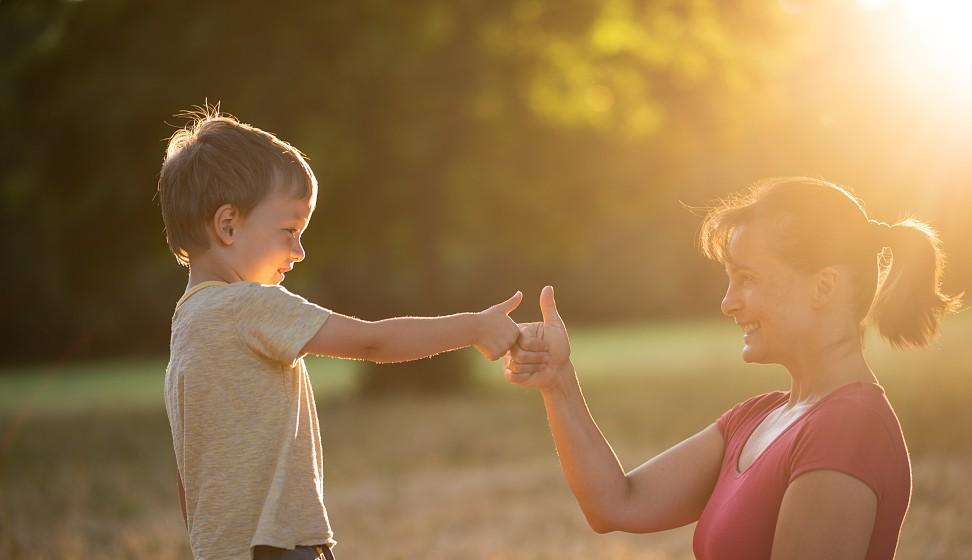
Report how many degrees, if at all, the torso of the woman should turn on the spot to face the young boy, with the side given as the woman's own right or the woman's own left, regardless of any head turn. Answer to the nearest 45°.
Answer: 0° — they already face them

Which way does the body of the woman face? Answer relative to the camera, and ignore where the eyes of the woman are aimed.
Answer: to the viewer's left

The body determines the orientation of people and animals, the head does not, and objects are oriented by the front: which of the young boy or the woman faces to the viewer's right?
the young boy

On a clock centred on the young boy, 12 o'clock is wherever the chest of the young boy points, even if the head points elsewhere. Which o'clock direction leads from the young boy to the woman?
The woman is roughly at 12 o'clock from the young boy.

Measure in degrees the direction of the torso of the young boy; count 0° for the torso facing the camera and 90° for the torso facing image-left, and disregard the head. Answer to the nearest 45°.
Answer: approximately 270°

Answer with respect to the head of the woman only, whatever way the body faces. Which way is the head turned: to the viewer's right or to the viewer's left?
to the viewer's left

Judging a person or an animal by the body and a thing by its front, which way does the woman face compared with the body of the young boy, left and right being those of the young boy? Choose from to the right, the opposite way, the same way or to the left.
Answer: the opposite way

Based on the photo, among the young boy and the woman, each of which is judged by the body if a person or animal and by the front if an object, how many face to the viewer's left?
1

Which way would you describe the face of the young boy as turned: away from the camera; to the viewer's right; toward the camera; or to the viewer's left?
to the viewer's right
